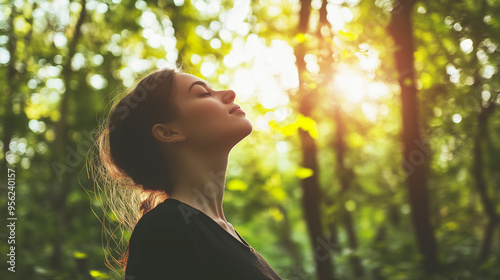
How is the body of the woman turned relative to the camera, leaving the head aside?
to the viewer's right

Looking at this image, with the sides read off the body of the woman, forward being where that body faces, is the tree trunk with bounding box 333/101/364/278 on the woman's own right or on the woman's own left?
on the woman's own left

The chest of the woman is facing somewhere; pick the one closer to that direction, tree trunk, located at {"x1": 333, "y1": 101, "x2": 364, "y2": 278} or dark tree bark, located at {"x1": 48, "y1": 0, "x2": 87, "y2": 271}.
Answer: the tree trunk

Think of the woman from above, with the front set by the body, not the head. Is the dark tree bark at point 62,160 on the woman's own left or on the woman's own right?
on the woman's own left

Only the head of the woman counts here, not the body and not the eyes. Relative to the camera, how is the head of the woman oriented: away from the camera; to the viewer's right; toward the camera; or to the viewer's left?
to the viewer's right

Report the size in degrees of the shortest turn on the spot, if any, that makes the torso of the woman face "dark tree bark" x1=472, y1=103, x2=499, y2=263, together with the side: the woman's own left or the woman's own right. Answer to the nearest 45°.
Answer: approximately 45° to the woman's own left
